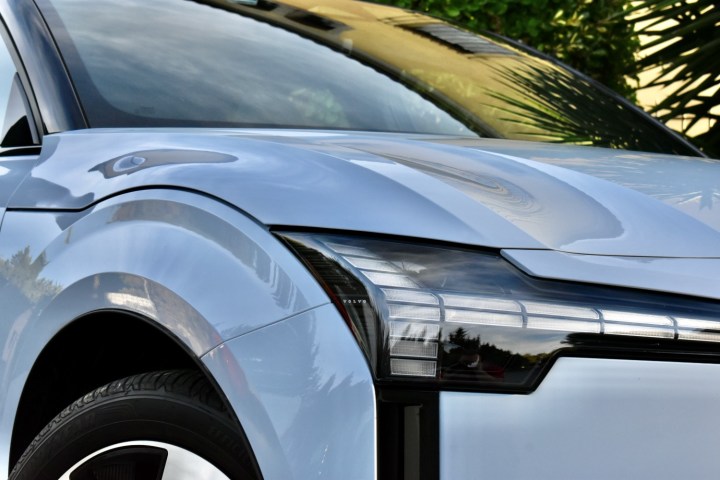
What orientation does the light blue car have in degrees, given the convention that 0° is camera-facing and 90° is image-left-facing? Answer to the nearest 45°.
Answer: approximately 315°
